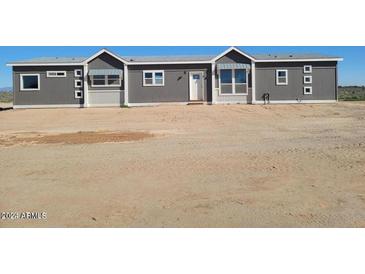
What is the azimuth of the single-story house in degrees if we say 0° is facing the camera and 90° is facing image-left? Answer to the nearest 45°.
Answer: approximately 0°
